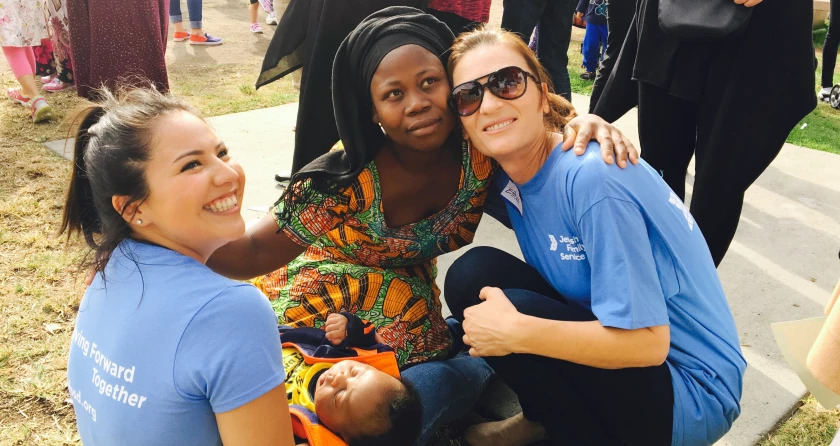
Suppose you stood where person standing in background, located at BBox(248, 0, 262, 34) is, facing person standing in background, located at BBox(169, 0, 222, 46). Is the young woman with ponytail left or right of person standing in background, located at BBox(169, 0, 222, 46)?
left

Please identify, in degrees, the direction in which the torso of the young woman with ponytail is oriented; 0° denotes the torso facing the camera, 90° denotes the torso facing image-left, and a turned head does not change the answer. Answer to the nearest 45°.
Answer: approximately 225°

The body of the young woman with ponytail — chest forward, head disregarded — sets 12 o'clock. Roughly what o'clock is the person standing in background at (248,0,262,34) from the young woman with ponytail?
The person standing in background is roughly at 11 o'clock from the young woman with ponytail.

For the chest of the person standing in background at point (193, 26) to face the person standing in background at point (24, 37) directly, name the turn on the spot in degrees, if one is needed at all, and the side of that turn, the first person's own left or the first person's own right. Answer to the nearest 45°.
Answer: approximately 135° to the first person's own right

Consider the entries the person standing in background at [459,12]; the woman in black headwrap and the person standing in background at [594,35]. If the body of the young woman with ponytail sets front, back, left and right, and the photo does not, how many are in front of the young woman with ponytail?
3

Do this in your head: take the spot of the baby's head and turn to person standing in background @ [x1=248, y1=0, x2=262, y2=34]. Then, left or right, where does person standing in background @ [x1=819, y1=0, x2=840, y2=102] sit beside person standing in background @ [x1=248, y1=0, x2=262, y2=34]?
right

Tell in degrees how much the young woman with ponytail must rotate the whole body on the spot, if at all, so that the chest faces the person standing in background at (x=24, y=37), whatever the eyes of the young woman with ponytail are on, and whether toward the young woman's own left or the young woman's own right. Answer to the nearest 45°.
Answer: approximately 45° to the young woman's own left

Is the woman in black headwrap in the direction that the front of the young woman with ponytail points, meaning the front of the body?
yes
